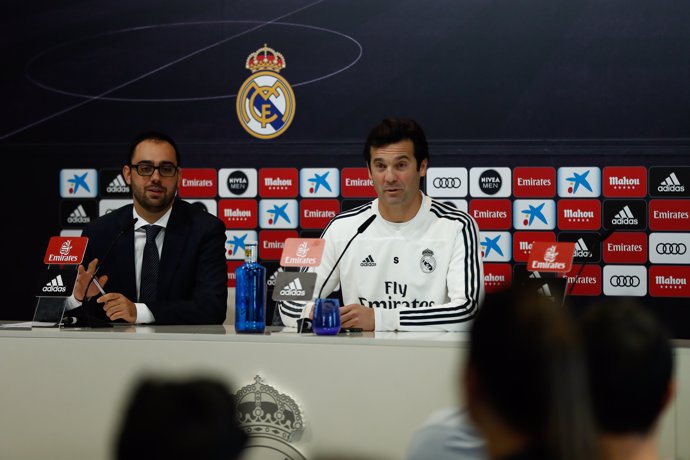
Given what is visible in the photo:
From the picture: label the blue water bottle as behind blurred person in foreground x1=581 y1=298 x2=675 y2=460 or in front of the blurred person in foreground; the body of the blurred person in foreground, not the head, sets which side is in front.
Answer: in front

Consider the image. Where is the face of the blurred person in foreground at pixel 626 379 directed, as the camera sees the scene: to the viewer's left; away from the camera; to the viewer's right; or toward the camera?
away from the camera

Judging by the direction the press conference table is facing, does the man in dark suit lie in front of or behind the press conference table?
behind

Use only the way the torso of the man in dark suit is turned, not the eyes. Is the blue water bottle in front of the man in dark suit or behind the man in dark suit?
in front

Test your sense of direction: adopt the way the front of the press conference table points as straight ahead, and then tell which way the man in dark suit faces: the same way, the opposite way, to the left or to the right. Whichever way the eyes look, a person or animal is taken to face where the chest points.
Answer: the same way

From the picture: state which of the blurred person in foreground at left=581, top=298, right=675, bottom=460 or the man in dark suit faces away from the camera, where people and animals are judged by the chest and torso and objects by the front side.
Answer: the blurred person in foreground

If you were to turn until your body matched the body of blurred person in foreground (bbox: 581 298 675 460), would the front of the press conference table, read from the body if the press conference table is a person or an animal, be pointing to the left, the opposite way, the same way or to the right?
the opposite way

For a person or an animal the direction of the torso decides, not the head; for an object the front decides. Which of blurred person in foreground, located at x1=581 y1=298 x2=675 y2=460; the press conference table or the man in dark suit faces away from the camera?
the blurred person in foreground

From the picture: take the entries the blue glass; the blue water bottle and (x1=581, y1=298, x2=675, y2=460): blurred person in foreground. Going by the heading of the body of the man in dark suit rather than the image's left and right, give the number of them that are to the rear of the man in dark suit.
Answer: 0

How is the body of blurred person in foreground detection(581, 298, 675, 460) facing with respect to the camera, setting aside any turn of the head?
away from the camera

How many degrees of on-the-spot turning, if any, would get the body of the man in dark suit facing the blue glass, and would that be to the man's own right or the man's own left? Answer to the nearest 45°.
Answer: approximately 45° to the man's own left

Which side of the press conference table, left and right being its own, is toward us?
front

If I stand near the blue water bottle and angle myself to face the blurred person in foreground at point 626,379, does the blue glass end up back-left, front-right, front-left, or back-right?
front-left

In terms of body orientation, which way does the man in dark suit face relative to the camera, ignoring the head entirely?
toward the camera

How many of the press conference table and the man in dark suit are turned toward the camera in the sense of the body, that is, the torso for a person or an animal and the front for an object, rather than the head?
2

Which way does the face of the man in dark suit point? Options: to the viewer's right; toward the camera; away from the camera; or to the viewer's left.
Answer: toward the camera

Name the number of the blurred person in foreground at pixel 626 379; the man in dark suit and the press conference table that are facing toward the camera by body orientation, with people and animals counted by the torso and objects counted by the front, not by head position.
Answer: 2
